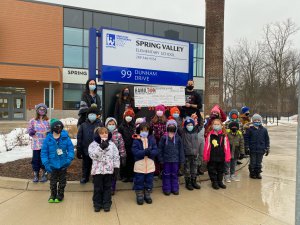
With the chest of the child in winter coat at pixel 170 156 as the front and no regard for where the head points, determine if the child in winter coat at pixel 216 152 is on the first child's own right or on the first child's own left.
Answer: on the first child's own left

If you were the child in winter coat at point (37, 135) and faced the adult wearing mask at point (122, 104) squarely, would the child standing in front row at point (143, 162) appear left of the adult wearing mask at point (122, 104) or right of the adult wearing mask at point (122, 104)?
right

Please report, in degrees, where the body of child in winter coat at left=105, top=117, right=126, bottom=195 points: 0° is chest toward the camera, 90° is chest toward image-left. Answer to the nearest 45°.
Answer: approximately 0°

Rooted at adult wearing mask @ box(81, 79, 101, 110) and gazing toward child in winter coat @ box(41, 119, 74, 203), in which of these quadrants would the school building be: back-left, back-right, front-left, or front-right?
back-right

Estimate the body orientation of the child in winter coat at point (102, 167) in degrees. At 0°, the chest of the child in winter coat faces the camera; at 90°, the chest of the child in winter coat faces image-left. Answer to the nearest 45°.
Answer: approximately 0°

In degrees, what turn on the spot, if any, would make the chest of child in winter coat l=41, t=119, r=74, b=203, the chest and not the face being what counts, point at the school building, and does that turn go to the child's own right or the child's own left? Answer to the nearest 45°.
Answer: approximately 180°

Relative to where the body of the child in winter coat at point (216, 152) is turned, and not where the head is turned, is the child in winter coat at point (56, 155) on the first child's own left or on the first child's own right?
on the first child's own right
